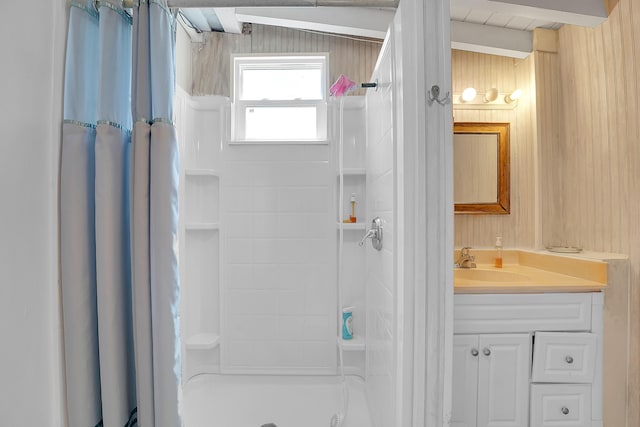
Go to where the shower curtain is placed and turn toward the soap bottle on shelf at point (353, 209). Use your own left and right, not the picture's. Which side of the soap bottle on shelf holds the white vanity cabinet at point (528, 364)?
right

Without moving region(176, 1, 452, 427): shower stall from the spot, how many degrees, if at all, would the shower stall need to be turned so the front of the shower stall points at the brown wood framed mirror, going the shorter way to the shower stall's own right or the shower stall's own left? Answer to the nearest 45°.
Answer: approximately 90° to the shower stall's own left

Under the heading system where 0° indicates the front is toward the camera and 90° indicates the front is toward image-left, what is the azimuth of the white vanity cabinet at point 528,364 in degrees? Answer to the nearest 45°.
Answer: approximately 0°

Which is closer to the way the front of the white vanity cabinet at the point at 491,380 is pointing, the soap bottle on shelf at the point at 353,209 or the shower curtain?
the shower curtain

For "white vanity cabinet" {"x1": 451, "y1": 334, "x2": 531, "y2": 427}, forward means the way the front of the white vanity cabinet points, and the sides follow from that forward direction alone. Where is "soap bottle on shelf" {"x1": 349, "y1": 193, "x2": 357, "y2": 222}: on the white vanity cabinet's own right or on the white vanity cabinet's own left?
on the white vanity cabinet's own right

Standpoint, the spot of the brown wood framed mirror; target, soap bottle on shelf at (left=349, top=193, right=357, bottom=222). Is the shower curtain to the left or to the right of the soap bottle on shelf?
left
